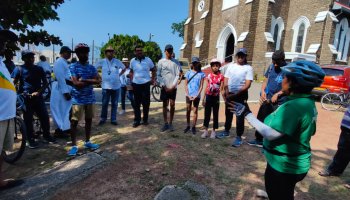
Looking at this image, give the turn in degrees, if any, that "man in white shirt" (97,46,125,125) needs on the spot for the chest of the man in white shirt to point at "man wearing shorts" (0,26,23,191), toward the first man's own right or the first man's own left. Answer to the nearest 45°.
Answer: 0° — they already face them

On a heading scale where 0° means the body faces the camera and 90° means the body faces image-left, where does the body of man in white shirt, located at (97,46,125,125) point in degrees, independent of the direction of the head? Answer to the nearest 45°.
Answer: approximately 0°

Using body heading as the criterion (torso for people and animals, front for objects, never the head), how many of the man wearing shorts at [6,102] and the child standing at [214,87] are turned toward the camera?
1

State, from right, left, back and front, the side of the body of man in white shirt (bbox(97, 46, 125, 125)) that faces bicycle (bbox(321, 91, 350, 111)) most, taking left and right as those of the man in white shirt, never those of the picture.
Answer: left

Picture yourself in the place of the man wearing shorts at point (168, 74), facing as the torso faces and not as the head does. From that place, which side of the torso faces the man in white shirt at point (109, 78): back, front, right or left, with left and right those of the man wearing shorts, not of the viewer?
right

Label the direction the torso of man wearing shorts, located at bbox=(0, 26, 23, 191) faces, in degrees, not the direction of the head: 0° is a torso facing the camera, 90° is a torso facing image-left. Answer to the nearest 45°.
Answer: approximately 270°

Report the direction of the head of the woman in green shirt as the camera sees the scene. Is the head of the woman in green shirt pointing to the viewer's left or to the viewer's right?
to the viewer's left

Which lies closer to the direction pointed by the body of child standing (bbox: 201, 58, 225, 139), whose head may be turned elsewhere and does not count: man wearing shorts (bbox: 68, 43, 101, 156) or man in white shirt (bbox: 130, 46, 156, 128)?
the man wearing shorts

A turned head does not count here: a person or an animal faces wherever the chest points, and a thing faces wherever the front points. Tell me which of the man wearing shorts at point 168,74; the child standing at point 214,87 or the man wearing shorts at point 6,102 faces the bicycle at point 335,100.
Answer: the man wearing shorts at point 6,102

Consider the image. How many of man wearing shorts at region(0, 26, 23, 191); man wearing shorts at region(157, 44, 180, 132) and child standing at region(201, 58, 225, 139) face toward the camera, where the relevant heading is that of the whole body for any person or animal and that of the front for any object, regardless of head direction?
2
